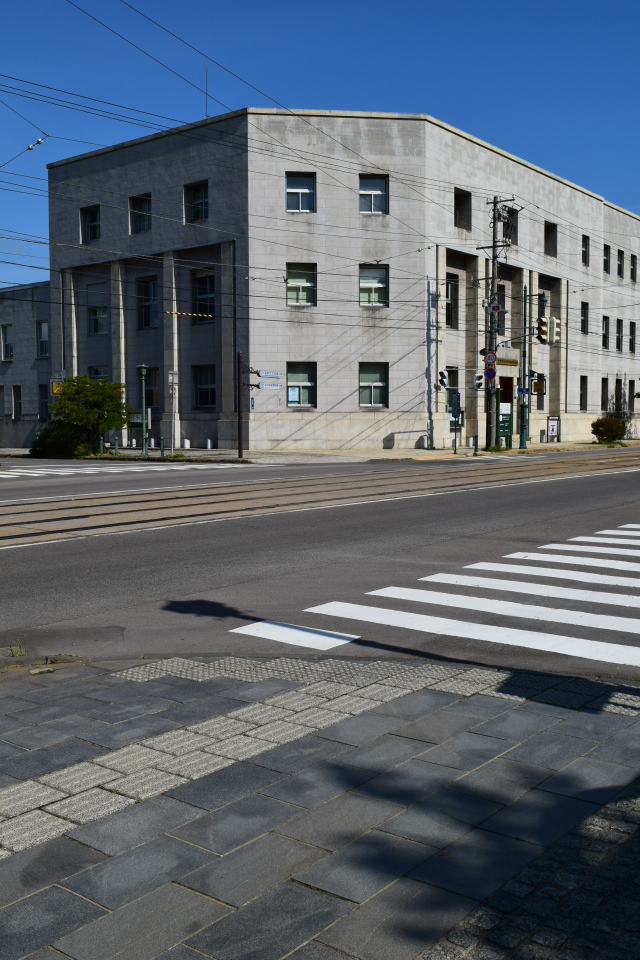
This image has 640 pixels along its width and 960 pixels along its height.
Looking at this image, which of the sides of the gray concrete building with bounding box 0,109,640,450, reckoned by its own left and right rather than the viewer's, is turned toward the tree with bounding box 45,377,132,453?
right

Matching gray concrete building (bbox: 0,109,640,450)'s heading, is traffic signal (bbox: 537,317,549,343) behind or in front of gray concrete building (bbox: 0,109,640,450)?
in front

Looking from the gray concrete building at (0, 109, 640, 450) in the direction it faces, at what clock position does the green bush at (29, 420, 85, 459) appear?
The green bush is roughly at 4 o'clock from the gray concrete building.

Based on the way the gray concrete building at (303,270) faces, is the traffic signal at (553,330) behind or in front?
in front

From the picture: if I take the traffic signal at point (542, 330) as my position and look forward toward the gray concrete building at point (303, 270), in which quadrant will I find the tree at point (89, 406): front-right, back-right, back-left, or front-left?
front-left

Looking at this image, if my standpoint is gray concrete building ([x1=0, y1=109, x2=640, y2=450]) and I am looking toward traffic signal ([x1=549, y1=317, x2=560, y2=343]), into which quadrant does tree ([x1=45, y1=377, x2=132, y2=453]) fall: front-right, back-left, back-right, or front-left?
back-right

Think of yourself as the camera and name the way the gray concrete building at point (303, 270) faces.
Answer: facing the viewer and to the right of the viewer
